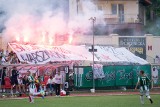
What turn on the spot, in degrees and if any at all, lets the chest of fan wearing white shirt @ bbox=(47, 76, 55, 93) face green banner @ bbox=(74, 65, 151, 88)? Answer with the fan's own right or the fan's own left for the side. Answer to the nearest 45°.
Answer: approximately 135° to the fan's own left

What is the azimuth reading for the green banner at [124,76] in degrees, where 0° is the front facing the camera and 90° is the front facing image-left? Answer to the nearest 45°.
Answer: approximately 0°

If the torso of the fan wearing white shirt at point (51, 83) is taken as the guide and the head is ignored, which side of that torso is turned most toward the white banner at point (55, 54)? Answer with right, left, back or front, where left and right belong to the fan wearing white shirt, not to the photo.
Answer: back

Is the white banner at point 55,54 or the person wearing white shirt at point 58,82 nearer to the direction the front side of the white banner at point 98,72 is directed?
the person wearing white shirt

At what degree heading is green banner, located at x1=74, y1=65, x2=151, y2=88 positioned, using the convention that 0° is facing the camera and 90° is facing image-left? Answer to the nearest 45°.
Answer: approximately 0°

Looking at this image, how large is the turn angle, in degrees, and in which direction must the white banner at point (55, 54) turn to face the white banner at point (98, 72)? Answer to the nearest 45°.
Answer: approximately 90° to its left
